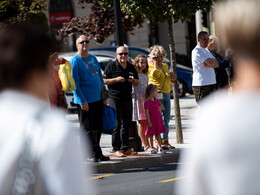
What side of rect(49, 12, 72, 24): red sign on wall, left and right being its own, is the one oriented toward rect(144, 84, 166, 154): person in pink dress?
front

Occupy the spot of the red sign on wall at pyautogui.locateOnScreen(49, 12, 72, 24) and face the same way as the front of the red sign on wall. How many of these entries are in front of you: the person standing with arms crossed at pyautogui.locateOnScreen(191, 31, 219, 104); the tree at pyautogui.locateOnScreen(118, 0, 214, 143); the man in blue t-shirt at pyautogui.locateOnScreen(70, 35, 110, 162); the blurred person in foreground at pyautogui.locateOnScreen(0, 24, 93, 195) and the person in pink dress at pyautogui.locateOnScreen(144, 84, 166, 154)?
5

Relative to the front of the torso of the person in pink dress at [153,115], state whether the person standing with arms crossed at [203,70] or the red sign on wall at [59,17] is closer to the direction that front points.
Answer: the person standing with arms crossed

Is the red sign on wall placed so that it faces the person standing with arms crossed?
yes

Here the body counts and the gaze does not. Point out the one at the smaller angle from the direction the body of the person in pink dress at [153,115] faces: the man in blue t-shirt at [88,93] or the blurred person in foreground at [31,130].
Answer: the blurred person in foreground

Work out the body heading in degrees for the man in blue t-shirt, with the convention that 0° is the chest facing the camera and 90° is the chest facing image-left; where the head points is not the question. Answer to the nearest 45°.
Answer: approximately 315°

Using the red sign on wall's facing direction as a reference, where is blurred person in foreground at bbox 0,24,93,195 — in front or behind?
in front

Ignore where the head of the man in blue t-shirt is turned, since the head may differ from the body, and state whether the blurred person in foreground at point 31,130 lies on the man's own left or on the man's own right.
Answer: on the man's own right

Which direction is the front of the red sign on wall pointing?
toward the camera

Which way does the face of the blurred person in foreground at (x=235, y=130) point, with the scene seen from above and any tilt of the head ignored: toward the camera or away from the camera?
away from the camera
